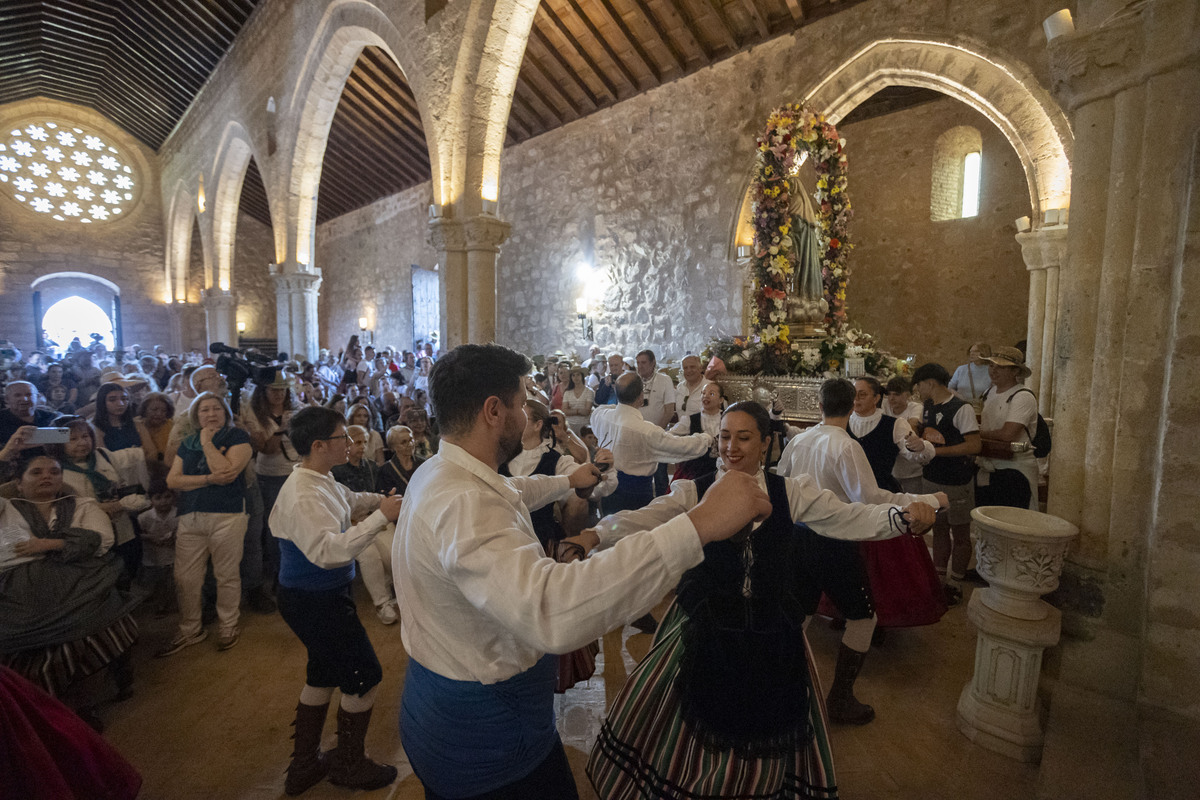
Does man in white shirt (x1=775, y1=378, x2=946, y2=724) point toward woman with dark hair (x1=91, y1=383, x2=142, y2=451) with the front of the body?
no

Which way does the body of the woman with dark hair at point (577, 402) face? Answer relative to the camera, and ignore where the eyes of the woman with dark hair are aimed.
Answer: toward the camera

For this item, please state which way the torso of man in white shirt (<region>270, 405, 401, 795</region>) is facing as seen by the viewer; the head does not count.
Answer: to the viewer's right

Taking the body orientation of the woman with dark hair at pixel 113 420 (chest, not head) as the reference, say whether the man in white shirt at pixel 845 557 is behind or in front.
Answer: in front

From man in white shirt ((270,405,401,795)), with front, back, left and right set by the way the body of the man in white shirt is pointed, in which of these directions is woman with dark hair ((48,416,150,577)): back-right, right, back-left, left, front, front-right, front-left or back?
back-left

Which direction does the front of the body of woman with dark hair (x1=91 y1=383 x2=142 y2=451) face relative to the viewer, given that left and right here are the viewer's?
facing the viewer and to the right of the viewer

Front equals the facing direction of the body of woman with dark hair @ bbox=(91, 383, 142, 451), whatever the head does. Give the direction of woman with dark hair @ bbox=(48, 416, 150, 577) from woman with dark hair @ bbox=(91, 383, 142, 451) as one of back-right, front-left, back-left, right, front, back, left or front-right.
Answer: front-right

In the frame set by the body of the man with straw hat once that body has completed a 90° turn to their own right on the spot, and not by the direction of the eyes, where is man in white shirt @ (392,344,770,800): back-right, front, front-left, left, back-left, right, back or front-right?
back-left

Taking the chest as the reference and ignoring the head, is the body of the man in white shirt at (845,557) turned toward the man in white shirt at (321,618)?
no

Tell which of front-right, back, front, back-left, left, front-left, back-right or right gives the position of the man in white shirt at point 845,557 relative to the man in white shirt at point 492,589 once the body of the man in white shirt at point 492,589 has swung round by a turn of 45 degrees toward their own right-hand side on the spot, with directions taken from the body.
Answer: front-left

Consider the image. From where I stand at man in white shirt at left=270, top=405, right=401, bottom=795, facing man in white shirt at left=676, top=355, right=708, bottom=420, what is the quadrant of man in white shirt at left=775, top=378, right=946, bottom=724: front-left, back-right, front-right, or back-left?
front-right

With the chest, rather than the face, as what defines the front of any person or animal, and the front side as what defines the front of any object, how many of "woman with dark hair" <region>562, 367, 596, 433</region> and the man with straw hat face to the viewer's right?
0

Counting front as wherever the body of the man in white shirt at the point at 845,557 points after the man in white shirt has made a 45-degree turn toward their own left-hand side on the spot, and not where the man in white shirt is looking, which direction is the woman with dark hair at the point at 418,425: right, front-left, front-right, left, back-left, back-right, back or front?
left

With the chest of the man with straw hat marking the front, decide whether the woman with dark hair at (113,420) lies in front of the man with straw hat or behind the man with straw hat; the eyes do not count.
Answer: in front
